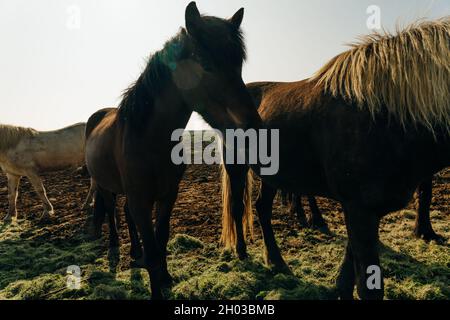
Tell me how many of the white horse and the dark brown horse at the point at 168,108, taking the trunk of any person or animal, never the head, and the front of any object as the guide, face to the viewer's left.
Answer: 1

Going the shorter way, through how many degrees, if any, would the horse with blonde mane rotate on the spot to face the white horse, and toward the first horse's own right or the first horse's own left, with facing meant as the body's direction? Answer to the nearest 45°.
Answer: approximately 180°

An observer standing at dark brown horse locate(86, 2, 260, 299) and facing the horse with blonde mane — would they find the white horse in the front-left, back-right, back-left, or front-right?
back-left

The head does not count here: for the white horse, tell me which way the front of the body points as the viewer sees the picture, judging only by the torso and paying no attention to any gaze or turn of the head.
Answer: to the viewer's left

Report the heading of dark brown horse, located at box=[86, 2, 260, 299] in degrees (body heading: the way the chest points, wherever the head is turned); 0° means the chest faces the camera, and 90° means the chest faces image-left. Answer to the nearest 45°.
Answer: approximately 315°

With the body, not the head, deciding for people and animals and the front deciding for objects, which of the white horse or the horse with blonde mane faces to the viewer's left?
the white horse

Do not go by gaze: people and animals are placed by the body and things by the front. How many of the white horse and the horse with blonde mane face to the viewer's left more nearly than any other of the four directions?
1

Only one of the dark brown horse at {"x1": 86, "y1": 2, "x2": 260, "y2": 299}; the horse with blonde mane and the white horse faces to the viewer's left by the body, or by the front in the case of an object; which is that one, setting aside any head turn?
the white horse

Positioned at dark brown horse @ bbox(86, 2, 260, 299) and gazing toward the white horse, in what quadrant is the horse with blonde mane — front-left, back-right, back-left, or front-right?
back-right
